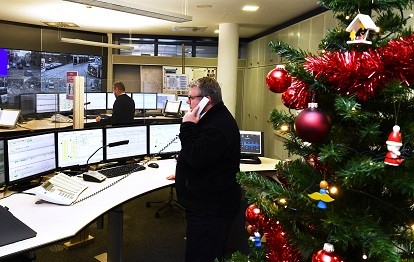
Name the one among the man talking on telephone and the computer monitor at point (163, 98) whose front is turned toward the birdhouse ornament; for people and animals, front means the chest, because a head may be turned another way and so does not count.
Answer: the computer monitor

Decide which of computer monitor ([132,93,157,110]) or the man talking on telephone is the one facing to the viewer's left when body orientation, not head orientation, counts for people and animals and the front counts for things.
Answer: the man talking on telephone

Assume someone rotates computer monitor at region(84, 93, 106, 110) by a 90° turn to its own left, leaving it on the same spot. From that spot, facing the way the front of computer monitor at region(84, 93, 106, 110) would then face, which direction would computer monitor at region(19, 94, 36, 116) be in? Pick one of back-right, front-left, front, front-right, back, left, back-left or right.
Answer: back-right

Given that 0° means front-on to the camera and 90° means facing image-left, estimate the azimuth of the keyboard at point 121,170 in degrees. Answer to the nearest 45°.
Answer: approximately 315°

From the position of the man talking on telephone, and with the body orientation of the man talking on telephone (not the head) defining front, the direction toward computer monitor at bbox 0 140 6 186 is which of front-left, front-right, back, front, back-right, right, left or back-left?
front

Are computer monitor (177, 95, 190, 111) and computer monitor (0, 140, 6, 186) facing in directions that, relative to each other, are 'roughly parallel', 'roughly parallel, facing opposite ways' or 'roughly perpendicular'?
roughly perpendicular

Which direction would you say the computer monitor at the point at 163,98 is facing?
toward the camera

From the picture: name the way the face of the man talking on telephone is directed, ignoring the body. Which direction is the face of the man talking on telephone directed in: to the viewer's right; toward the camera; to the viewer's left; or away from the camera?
to the viewer's left

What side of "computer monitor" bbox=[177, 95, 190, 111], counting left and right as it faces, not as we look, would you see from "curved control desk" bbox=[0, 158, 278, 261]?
front

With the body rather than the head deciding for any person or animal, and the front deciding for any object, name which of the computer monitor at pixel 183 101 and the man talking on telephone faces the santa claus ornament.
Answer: the computer monitor

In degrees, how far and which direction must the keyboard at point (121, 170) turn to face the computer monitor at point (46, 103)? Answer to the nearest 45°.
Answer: approximately 135° to its left

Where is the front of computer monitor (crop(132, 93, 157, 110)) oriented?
toward the camera

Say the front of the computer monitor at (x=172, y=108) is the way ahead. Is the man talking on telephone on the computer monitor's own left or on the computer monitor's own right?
on the computer monitor's own left

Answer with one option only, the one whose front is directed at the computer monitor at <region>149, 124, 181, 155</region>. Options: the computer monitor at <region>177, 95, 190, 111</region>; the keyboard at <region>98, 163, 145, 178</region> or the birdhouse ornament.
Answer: the computer monitor at <region>177, 95, 190, 111</region>
